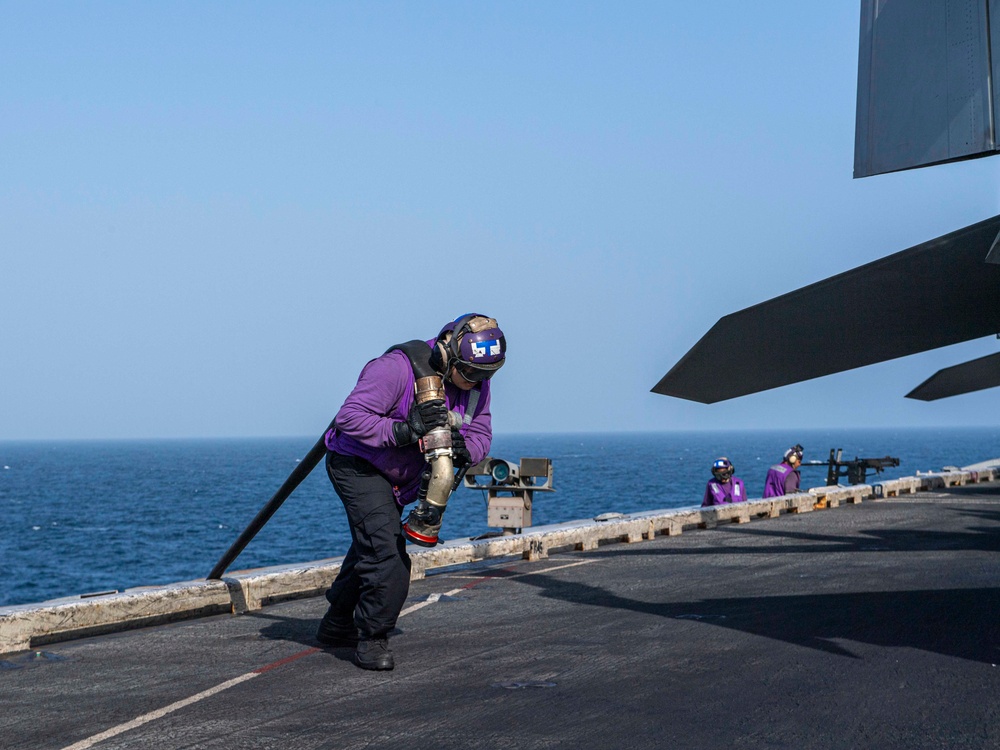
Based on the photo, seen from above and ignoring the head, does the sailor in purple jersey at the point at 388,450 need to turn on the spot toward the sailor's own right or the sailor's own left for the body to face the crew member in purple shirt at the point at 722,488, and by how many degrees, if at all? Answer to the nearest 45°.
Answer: approximately 90° to the sailor's own left

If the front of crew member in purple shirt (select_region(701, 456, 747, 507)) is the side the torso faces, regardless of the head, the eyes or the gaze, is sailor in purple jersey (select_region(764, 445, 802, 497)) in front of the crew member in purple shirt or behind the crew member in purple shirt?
behind

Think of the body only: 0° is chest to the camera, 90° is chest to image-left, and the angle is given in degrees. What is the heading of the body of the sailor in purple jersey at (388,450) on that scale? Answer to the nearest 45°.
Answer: approximately 315°

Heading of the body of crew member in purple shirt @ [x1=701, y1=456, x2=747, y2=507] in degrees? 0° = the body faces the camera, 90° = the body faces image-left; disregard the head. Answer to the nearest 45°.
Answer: approximately 0°

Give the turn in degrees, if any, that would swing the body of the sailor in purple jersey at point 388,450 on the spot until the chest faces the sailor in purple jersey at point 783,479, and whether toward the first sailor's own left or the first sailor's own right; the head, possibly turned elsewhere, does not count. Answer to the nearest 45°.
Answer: approximately 90° to the first sailor's own left
